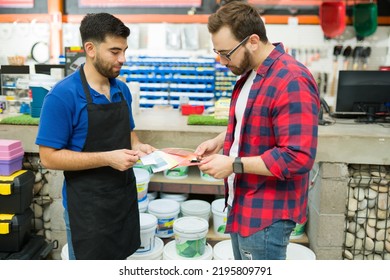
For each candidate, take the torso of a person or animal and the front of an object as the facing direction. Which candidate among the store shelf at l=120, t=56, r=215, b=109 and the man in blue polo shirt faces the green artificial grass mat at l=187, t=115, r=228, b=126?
the store shelf

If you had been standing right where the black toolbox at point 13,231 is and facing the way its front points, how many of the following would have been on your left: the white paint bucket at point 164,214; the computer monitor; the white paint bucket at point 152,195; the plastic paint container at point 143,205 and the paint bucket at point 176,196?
5

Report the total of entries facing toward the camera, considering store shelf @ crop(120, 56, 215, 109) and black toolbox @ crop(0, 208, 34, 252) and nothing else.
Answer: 2

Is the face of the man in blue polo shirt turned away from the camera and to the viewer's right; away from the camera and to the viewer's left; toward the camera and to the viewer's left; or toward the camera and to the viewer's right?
toward the camera and to the viewer's right

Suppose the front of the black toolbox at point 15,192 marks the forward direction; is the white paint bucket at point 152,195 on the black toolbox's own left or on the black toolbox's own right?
on the black toolbox's own left

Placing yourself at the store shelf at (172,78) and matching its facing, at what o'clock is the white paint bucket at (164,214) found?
The white paint bucket is roughly at 12 o'clock from the store shelf.

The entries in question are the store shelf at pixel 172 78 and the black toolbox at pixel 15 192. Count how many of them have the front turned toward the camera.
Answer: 2

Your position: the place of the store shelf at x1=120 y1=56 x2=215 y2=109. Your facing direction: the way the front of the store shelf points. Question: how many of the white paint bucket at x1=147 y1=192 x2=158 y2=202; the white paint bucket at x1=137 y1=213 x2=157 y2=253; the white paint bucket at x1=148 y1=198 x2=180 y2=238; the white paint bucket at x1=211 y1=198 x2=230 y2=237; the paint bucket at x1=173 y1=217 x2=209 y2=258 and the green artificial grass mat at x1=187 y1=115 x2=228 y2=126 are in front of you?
6

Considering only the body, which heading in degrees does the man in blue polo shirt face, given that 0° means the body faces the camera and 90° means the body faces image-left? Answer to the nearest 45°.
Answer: approximately 315°

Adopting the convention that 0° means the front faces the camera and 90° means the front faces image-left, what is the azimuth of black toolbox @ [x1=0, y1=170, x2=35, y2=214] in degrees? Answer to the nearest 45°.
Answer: approximately 0°

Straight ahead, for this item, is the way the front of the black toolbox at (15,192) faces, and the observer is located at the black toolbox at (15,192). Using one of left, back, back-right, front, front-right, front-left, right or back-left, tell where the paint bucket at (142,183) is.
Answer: left

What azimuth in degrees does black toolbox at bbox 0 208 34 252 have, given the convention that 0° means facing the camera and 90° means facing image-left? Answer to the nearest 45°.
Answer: approximately 0°
